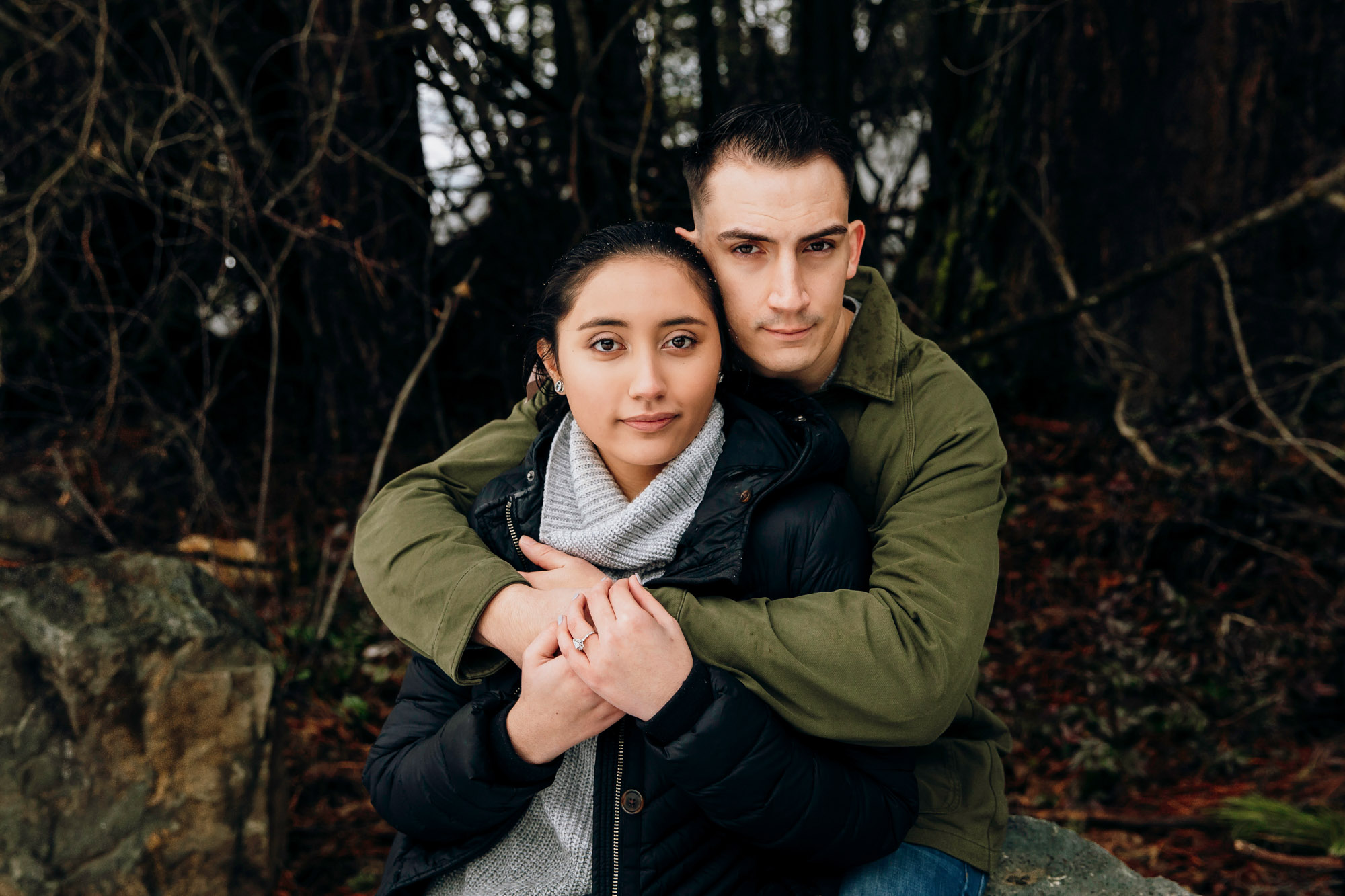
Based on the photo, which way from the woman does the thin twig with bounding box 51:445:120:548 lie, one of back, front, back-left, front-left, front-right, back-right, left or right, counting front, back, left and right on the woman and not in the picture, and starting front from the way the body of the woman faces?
back-right

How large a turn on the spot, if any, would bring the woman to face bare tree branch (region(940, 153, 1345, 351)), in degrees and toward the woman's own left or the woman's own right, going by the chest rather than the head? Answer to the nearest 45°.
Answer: approximately 135° to the woman's own left

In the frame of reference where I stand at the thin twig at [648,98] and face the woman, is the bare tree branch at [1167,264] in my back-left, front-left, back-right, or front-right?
front-left

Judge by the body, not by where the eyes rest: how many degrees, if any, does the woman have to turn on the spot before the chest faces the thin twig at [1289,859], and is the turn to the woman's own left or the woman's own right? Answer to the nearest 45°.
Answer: approximately 135° to the woman's own left

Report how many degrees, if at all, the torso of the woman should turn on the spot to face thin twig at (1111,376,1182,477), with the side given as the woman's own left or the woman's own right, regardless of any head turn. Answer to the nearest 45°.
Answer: approximately 135° to the woman's own left

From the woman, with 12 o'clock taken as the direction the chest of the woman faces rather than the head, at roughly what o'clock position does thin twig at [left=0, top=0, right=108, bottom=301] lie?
The thin twig is roughly at 5 o'clock from the woman.

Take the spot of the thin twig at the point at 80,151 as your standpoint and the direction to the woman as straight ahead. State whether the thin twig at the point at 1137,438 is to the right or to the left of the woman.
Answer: left

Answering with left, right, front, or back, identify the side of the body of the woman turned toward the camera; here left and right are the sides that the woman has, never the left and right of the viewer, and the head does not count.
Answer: front

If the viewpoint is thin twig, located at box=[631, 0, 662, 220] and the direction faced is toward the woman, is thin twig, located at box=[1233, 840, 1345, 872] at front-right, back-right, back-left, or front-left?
front-left

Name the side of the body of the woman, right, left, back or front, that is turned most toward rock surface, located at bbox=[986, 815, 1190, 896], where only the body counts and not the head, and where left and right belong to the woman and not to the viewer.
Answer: left

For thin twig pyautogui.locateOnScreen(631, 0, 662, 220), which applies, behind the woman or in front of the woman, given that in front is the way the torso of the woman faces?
behind

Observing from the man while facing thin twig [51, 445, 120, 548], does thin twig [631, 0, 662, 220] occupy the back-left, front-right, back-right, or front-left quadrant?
front-right

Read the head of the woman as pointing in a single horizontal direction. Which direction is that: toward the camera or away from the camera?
toward the camera
